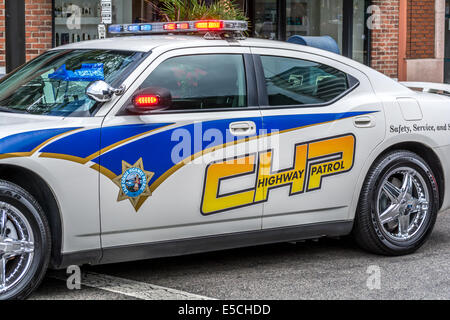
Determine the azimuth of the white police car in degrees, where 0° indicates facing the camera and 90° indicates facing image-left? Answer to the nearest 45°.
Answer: approximately 45°
